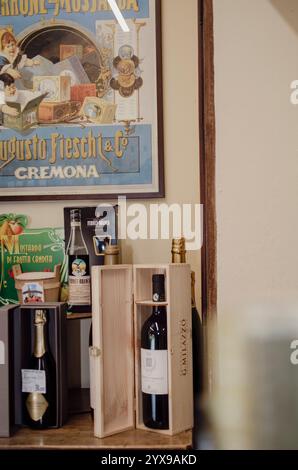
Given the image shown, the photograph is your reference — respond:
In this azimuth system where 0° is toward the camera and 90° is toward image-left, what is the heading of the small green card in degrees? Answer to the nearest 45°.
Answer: approximately 0°

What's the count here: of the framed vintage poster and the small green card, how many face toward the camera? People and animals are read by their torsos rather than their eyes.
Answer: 2

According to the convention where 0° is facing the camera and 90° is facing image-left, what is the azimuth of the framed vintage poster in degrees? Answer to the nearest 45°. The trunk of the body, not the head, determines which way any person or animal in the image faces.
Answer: approximately 0°
